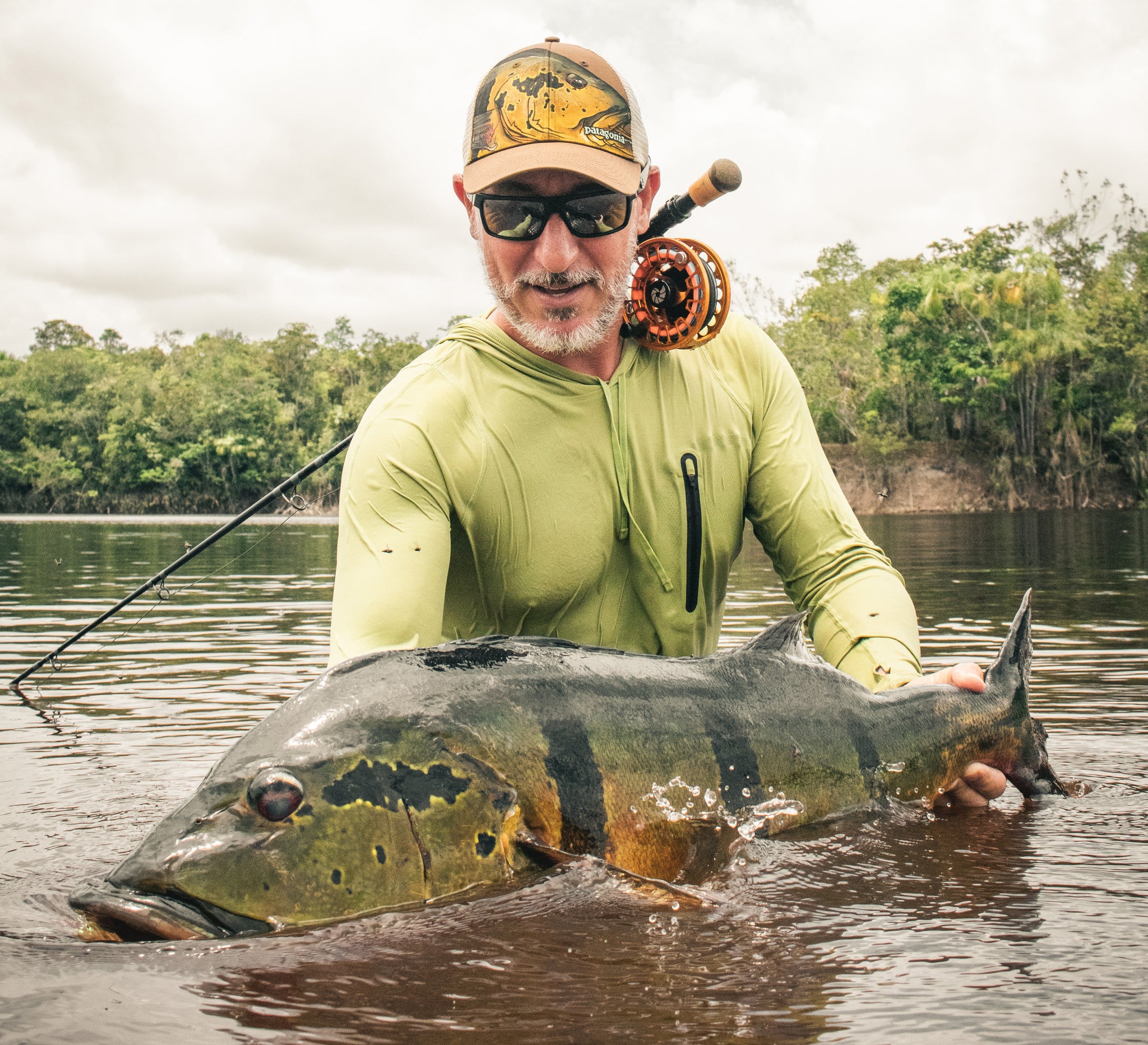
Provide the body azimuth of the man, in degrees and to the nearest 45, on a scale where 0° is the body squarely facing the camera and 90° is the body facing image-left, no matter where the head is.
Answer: approximately 0°

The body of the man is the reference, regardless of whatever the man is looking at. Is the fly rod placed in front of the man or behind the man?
behind
